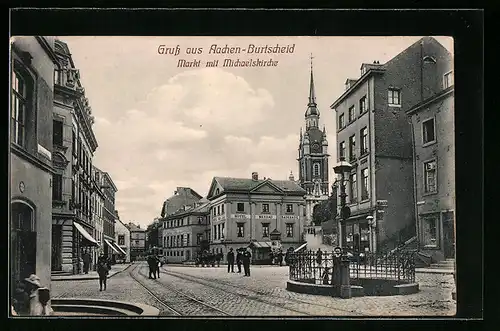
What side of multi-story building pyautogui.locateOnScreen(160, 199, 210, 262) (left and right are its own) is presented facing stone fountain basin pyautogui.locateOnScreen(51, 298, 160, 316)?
front

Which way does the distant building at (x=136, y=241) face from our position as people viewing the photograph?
facing the viewer

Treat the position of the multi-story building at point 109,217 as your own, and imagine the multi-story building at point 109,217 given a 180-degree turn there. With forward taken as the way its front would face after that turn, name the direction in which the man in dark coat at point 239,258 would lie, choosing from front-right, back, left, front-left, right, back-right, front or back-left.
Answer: back

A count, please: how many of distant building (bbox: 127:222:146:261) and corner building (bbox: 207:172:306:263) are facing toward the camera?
2

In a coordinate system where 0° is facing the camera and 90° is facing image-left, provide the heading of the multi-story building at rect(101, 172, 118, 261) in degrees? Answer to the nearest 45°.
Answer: approximately 270°

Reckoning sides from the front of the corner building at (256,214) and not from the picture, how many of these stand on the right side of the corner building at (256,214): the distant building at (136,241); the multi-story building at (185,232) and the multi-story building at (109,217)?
3

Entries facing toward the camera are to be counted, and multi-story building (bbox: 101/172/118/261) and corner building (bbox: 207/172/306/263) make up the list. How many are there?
1

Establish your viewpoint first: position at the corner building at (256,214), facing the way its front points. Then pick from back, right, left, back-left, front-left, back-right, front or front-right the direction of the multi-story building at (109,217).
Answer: right

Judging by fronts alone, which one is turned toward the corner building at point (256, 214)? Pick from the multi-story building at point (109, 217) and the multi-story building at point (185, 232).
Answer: the multi-story building at point (109, 217)

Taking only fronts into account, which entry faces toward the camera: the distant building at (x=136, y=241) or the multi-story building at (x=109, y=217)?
the distant building
